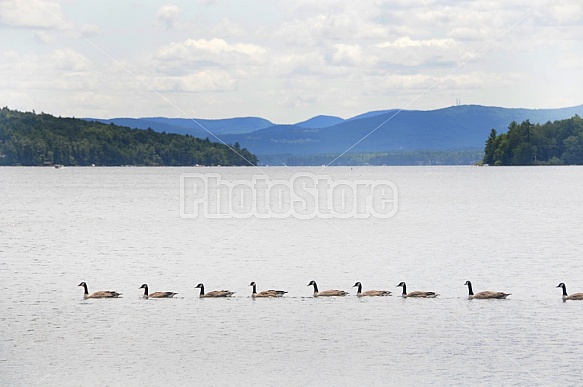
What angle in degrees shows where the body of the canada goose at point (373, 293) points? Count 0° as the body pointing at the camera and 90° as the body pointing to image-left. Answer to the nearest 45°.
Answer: approximately 90°

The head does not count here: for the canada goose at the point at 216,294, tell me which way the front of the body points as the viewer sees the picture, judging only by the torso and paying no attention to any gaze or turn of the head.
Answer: to the viewer's left
